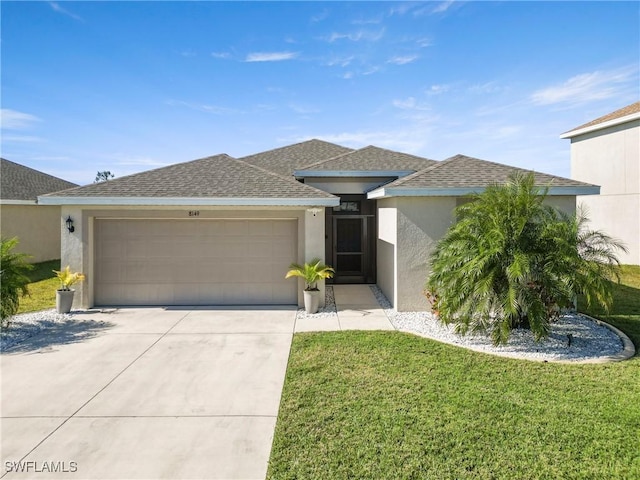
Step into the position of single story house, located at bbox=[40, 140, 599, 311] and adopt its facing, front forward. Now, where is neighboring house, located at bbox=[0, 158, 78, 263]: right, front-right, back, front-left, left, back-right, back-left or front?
back-right

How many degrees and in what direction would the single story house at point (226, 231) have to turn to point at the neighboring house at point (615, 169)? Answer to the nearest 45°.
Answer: approximately 135° to its left

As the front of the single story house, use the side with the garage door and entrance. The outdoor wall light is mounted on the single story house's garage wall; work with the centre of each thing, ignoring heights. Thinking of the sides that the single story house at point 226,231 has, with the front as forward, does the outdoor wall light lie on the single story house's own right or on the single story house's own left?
on the single story house's own right

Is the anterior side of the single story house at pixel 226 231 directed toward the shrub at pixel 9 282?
no

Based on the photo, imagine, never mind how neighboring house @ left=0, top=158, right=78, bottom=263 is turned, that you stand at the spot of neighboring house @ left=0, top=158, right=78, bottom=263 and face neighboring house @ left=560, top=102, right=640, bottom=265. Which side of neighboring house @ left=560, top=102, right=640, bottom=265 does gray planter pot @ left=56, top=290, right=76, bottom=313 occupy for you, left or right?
right

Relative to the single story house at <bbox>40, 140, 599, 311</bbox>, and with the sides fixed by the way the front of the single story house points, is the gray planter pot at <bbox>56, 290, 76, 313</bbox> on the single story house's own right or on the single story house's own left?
on the single story house's own right

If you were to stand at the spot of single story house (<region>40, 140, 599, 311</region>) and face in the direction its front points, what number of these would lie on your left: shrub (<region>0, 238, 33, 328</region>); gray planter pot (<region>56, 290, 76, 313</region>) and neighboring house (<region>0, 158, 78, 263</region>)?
0

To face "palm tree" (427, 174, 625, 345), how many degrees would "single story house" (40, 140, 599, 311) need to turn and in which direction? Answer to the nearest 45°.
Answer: approximately 45° to its left

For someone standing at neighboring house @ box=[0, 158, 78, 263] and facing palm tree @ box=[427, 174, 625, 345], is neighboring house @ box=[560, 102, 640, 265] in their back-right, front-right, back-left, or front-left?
front-left

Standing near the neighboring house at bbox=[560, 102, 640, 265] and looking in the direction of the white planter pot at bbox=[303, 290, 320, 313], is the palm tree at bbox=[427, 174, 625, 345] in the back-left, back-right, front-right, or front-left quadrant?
front-left

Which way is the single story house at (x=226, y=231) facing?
toward the camera

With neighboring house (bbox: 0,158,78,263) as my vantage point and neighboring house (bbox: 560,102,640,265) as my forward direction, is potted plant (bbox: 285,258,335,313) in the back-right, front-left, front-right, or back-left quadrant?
front-right
